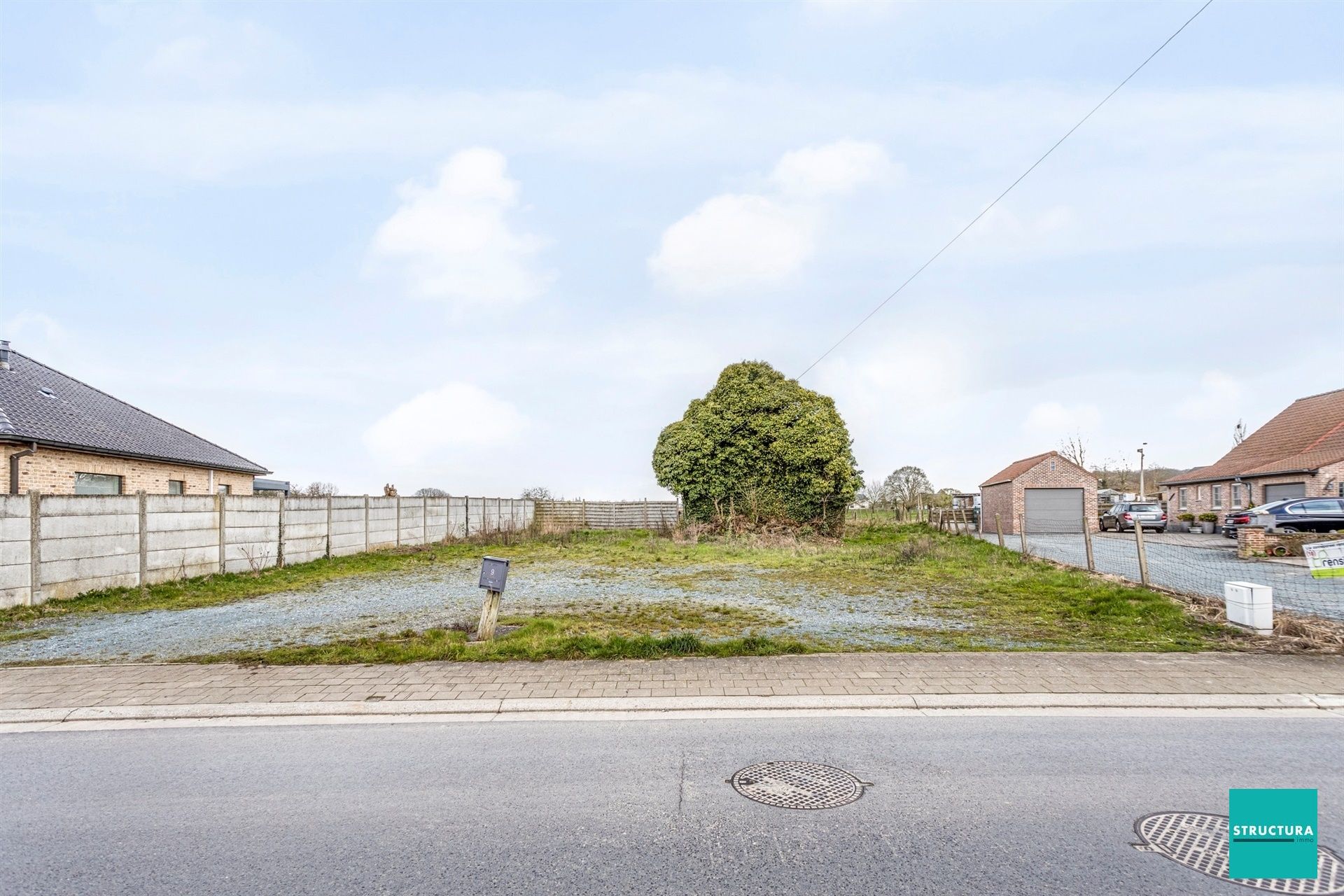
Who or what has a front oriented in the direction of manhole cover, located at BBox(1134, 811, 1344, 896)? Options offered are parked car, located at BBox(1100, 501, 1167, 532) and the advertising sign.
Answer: the advertising sign

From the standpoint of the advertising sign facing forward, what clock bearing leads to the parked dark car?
The parked dark car is roughly at 6 o'clock from the advertising sign.

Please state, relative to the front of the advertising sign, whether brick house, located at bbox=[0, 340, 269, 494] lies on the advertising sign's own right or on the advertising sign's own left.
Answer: on the advertising sign's own right

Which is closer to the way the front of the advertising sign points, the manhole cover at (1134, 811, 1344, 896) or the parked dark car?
the manhole cover

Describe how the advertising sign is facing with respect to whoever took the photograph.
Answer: facing the viewer

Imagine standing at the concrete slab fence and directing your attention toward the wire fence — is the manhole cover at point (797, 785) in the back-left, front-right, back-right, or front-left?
front-right

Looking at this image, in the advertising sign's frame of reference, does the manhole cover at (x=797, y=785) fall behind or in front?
in front

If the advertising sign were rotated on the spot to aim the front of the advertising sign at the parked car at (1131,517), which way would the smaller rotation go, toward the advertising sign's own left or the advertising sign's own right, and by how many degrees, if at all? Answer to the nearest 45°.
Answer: approximately 180°

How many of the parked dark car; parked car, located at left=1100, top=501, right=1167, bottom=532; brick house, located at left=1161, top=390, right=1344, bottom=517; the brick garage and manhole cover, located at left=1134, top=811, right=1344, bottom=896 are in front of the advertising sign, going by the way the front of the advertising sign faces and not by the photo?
1

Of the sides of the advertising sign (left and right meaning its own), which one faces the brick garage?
back
